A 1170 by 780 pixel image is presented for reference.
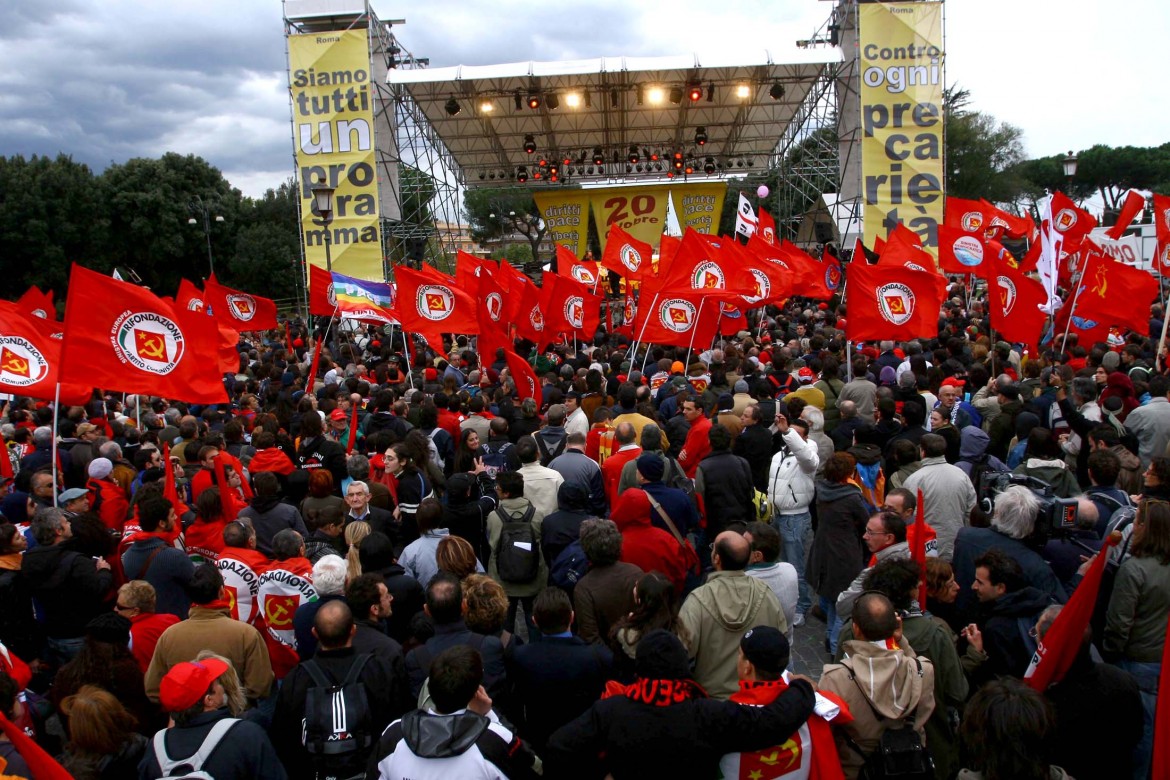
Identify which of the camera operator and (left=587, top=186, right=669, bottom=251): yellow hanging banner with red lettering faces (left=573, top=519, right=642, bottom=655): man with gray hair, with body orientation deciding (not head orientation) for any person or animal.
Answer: the yellow hanging banner with red lettering

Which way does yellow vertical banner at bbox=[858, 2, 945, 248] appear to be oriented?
toward the camera

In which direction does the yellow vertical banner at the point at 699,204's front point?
toward the camera

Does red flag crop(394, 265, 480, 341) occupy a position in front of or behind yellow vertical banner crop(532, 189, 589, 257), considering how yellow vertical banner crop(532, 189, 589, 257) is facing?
in front

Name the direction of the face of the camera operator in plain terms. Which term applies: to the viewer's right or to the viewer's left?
to the viewer's right

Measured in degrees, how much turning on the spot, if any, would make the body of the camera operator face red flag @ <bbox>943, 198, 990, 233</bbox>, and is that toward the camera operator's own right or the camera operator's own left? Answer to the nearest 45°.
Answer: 0° — they already face it

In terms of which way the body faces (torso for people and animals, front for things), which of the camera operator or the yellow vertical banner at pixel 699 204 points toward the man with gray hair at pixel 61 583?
the yellow vertical banner

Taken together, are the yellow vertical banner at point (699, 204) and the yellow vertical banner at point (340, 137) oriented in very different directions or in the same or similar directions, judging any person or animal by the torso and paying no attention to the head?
same or similar directions

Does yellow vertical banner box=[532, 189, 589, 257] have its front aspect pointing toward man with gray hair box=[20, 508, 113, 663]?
yes

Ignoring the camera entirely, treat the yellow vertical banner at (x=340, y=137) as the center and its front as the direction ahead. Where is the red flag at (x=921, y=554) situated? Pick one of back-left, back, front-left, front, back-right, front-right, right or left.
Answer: front

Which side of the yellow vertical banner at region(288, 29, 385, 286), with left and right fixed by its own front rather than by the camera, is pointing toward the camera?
front

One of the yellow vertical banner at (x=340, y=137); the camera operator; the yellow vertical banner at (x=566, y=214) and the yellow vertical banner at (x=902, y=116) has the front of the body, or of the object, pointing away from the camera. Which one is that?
the camera operator

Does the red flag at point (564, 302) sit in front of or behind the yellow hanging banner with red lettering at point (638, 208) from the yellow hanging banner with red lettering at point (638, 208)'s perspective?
in front

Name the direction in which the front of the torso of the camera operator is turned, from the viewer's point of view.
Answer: away from the camera

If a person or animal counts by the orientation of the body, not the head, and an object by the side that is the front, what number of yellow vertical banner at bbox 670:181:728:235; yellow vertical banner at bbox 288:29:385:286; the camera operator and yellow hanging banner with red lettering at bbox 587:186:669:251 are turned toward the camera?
3
